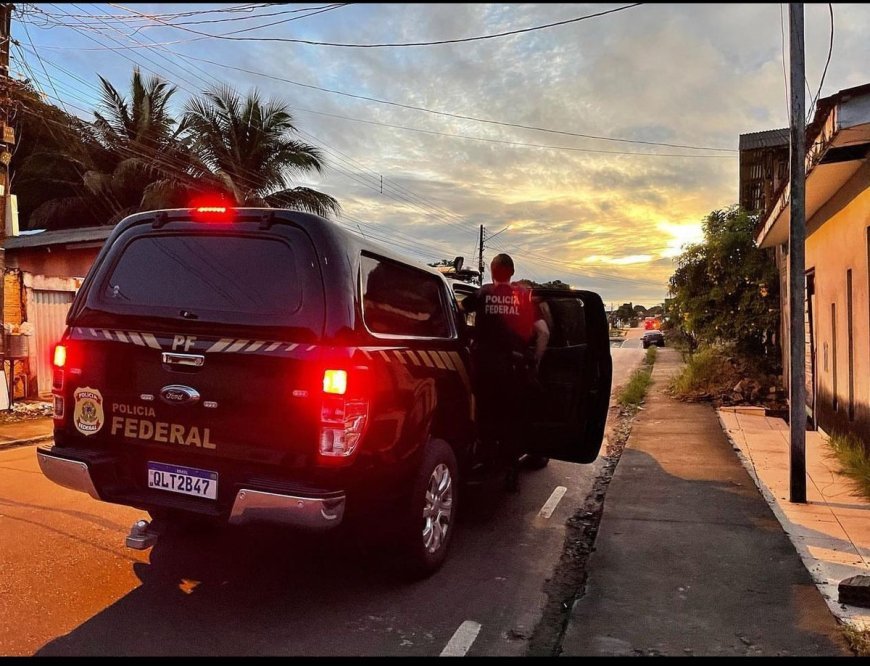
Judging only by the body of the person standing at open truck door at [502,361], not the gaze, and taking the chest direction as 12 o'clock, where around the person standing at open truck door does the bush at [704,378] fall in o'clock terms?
The bush is roughly at 1 o'clock from the person standing at open truck door.

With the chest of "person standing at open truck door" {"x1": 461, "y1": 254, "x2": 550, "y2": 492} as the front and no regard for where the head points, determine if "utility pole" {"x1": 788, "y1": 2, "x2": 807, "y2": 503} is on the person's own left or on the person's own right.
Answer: on the person's own right

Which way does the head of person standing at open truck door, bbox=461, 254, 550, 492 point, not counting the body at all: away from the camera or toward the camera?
away from the camera

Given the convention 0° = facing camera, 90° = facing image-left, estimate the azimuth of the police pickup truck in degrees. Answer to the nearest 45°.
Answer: approximately 225°

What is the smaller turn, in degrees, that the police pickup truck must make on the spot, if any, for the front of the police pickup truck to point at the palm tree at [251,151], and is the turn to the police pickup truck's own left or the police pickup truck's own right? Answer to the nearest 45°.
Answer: approximately 45° to the police pickup truck's own left

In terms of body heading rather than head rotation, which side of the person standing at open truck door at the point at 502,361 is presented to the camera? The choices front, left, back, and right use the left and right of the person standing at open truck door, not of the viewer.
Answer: back

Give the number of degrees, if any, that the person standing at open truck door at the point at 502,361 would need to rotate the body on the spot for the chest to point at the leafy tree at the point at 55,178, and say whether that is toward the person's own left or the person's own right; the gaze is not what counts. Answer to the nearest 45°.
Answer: approximately 45° to the person's own left

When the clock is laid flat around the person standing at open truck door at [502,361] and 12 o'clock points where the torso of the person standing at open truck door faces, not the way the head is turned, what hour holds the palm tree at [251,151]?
The palm tree is roughly at 11 o'clock from the person standing at open truck door.

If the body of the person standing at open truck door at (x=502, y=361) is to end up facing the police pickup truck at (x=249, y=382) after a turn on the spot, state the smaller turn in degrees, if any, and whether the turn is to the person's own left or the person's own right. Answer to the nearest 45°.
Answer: approximately 135° to the person's own left

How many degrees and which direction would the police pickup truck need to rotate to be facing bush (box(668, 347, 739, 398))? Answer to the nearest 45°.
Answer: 0° — it already faces it
